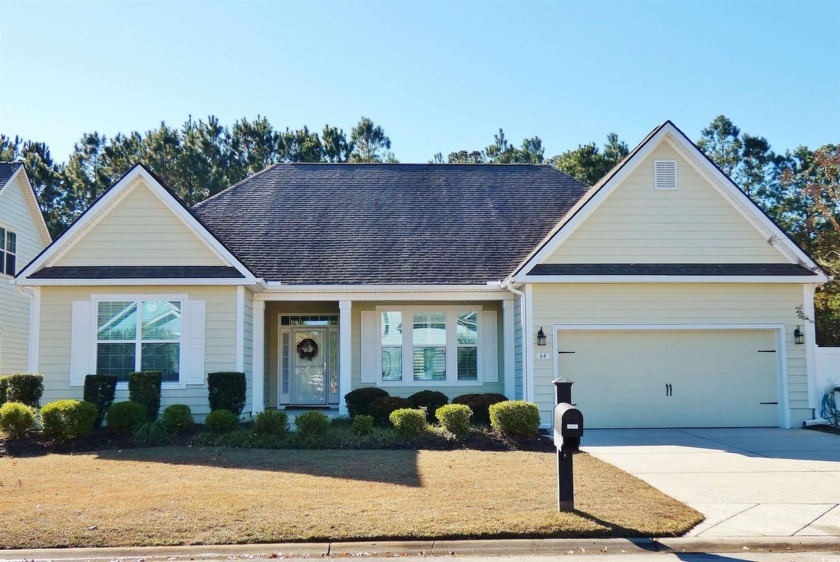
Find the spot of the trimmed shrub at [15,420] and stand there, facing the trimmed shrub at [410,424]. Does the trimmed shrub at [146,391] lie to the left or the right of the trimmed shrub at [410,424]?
left

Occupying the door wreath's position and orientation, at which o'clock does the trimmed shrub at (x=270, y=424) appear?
The trimmed shrub is roughly at 12 o'clock from the door wreath.

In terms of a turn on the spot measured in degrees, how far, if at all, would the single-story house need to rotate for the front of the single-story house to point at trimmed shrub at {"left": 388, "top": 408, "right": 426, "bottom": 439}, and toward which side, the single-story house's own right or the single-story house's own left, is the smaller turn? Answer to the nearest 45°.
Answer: approximately 45° to the single-story house's own right

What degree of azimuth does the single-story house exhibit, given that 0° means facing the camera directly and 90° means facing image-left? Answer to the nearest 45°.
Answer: approximately 0°

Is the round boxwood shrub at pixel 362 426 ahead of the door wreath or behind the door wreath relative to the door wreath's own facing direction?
ahead

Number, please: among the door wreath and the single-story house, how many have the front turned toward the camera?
2

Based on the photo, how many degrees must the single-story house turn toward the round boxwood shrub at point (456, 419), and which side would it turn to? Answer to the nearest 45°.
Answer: approximately 45° to its right

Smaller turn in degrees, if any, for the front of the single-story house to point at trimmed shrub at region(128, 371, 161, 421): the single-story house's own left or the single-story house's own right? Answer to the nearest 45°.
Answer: approximately 90° to the single-story house's own right
